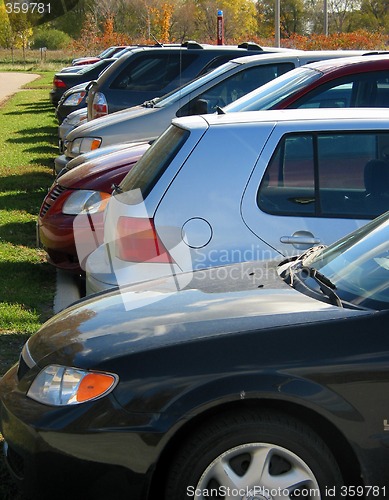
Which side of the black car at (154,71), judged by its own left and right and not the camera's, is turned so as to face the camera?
right

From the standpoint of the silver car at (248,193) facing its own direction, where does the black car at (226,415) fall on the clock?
The black car is roughly at 3 o'clock from the silver car.

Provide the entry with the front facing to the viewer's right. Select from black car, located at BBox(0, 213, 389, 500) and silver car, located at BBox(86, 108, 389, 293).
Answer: the silver car

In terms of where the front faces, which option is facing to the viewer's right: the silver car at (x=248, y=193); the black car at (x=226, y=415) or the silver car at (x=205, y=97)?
the silver car at (x=248, y=193)

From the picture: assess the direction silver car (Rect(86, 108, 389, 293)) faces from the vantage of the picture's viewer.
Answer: facing to the right of the viewer

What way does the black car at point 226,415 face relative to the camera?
to the viewer's left

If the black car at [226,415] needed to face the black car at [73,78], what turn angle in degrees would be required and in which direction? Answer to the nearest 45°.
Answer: approximately 90° to its right

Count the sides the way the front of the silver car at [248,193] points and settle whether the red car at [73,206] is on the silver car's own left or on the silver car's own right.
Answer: on the silver car's own left

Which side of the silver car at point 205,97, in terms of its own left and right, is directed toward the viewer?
left
